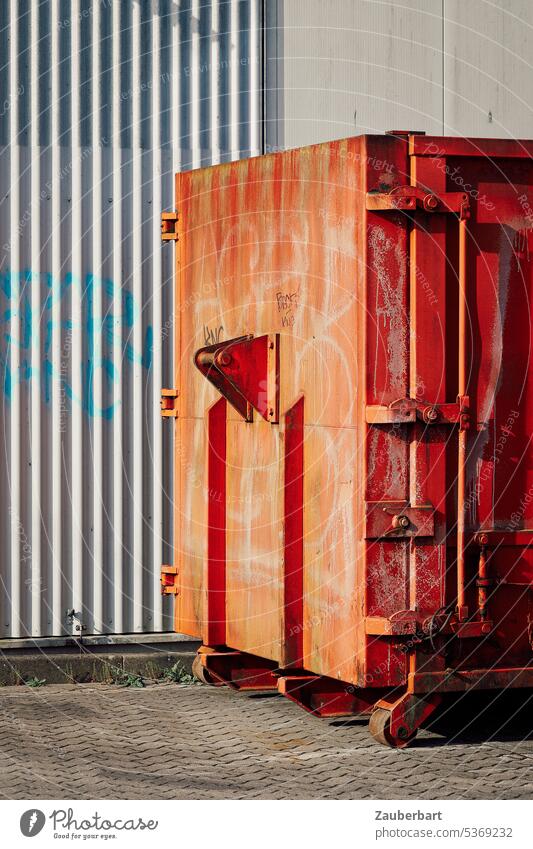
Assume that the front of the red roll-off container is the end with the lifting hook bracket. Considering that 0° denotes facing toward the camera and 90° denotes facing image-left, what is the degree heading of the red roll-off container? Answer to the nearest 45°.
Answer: approximately 45°
